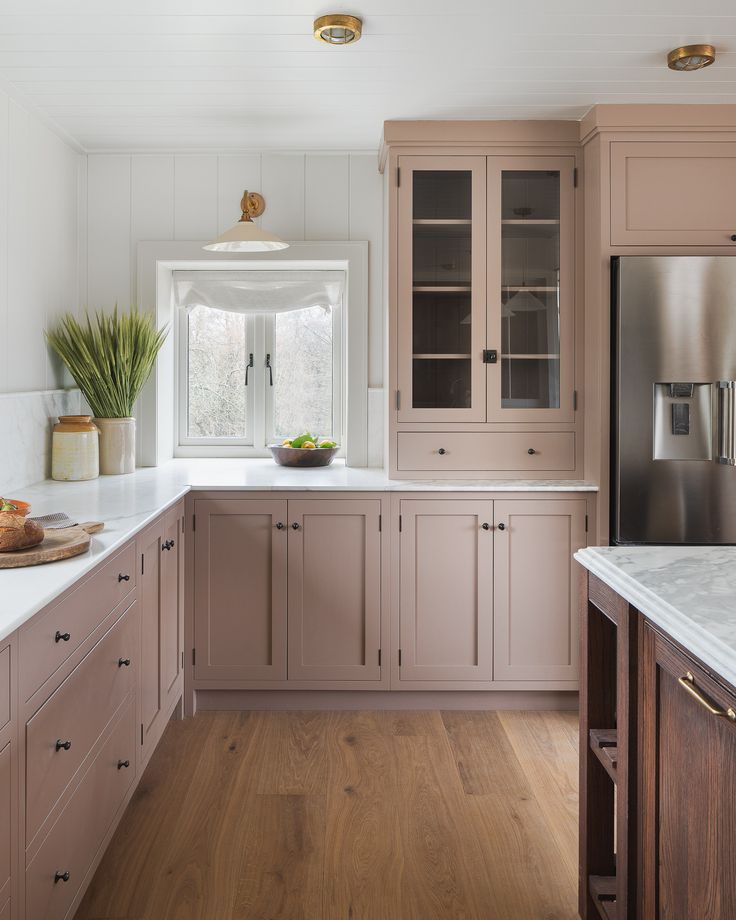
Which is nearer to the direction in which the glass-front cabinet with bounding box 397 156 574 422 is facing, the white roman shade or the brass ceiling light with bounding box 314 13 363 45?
the brass ceiling light

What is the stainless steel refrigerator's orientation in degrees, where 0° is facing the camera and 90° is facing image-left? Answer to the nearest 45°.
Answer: approximately 0°

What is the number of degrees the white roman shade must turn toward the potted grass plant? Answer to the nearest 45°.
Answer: approximately 45° to its right
